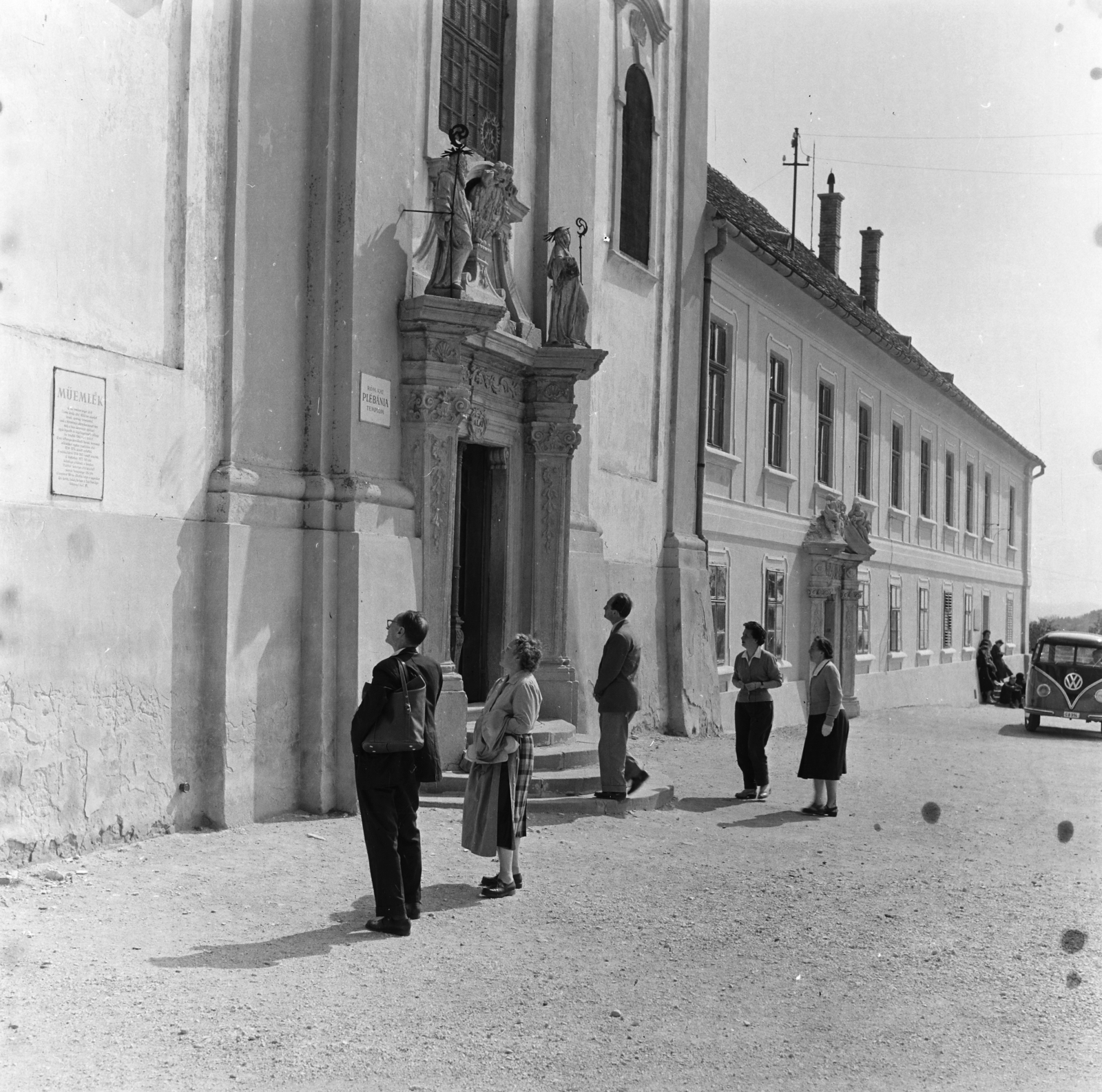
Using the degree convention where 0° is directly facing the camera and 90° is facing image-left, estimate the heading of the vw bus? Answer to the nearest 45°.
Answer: approximately 0°

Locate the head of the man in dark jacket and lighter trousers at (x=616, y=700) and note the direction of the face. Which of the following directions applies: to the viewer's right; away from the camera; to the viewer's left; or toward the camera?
to the viewer's left

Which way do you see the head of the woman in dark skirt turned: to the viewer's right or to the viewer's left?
to the viewer's left

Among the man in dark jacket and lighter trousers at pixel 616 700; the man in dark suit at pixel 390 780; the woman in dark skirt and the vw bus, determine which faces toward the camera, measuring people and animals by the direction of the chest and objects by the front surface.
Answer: the vw bus

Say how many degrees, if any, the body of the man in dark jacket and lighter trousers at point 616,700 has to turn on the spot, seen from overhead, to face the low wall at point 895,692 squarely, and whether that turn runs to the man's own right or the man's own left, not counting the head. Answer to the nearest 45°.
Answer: approximately 90° to the man's own right

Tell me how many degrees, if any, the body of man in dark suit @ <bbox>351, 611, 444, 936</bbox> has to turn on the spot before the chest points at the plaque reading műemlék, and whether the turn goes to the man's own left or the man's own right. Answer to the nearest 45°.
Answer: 0° — they already face it

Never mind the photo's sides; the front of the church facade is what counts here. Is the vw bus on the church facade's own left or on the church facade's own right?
on the church facade's own left

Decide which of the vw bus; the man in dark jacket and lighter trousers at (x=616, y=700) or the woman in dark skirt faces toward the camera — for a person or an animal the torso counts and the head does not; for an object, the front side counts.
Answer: the vw bus

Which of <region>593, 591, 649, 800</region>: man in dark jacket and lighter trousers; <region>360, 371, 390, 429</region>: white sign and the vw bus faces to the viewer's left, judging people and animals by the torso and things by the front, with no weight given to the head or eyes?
the man in dark jacket and lighter trousers

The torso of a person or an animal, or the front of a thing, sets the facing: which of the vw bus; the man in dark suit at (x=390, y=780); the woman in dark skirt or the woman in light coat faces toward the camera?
the vw bus
